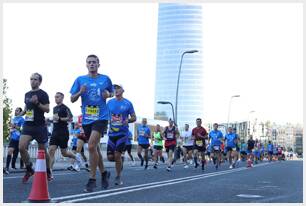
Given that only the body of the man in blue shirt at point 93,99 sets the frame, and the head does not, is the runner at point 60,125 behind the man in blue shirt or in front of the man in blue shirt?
behind

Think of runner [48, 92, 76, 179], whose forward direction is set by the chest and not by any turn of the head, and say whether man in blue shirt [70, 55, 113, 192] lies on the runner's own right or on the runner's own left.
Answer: on the runner's own left

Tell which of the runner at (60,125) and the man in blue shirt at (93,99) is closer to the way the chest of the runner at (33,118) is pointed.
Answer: the man in blue shirt

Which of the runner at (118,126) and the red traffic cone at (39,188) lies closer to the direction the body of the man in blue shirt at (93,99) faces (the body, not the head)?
the red traffic cone

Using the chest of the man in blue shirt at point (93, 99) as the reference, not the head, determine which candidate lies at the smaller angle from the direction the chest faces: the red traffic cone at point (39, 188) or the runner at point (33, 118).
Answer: the red traffic cone

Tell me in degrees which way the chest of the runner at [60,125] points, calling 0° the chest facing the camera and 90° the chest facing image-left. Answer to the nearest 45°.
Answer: approximately 45°

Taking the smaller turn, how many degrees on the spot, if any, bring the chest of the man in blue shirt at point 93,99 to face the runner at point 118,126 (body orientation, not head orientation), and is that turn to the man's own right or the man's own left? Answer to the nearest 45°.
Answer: approximately 180°

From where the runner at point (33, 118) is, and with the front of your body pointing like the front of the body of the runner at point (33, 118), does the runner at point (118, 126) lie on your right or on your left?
on your left

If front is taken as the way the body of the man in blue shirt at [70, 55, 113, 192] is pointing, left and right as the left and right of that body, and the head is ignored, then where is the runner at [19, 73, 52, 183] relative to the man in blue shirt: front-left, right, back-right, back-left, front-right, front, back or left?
back-right

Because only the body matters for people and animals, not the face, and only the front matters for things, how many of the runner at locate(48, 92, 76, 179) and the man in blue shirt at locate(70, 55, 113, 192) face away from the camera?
0

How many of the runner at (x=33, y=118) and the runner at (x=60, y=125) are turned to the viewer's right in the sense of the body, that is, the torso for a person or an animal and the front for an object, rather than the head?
0

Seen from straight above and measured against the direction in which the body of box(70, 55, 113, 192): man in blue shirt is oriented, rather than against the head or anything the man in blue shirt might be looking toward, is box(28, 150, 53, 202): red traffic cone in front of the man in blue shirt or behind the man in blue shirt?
in front
